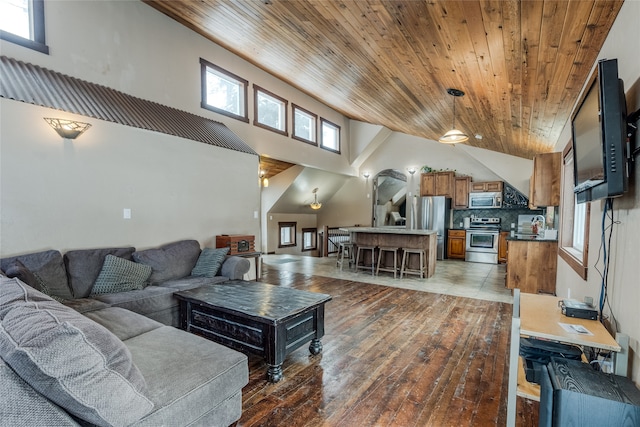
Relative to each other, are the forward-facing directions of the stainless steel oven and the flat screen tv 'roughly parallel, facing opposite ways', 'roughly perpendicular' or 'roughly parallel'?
roughly perpendicular

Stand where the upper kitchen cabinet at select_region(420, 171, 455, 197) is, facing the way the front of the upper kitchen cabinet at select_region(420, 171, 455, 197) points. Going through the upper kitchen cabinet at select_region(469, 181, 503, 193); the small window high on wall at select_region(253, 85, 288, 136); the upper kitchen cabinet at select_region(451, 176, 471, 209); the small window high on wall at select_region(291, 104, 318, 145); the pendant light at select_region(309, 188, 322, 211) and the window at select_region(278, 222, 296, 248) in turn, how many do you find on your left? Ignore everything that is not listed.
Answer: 2

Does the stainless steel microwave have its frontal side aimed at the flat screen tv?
yes

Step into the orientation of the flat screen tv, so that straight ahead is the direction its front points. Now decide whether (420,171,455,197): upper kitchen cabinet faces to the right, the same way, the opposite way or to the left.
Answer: to the left

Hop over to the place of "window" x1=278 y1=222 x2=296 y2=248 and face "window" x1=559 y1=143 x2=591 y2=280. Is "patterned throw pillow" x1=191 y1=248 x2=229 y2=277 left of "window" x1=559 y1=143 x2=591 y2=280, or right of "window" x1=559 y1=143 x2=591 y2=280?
right

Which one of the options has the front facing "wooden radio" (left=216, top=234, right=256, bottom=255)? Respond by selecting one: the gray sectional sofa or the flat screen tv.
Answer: the flat screen tv

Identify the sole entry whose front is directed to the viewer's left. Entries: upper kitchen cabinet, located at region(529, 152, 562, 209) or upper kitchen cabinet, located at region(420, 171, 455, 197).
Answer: upper kitchen cabinet, located at region(529, 152, 562, 209)

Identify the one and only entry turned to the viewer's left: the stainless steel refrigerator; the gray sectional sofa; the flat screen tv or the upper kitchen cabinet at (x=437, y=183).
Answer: the flat screen tv

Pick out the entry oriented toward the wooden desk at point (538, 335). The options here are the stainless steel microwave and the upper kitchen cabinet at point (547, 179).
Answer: the stainless steel microwave

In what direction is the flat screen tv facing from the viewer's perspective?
to the viewer's left

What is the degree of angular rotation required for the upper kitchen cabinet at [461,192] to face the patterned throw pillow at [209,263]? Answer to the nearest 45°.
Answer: approximately 45° to its right
